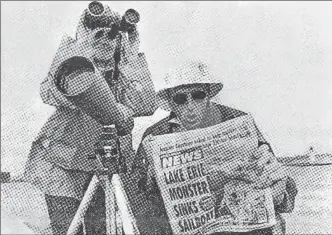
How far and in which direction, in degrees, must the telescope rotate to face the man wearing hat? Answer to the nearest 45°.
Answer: approximately 180°

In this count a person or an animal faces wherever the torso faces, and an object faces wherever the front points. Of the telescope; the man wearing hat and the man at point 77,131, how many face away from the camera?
0

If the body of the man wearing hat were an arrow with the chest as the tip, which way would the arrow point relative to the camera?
toward the camera

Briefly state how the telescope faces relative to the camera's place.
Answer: facing the viewer and to the left of the viewer

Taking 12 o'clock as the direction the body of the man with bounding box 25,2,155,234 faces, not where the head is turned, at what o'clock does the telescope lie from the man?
The telescope is roughly at 1 o'clock from the man.

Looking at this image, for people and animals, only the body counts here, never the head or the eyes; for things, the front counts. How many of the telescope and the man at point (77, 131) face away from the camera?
0

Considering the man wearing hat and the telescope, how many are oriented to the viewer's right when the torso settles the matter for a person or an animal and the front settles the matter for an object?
0

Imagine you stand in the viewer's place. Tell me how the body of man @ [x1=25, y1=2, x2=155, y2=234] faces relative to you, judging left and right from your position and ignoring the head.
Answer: facing the viewer and to the right of the viewer

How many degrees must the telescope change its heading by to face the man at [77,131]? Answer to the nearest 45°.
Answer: approximately 135° to its right
